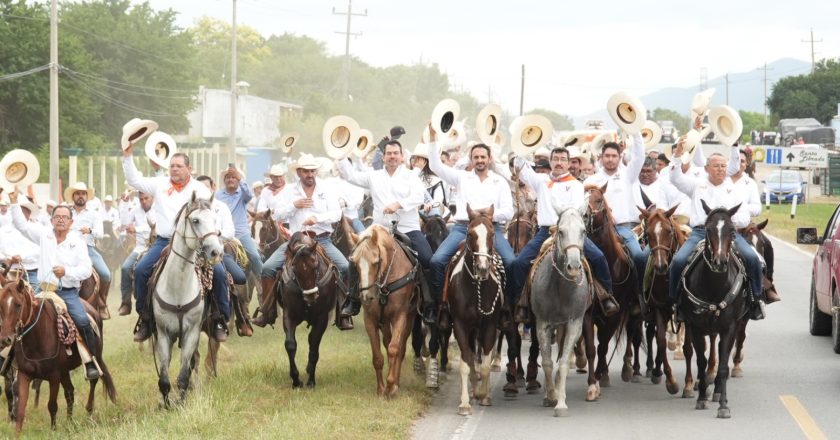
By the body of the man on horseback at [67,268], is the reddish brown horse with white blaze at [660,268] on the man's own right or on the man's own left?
on the man's own left

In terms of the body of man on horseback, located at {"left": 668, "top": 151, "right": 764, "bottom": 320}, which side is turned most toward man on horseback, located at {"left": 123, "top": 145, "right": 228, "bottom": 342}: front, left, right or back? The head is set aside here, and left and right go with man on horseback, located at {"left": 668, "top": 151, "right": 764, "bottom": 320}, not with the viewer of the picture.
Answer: right

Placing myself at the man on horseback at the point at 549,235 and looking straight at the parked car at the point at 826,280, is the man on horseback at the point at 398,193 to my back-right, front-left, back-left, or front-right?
back-left

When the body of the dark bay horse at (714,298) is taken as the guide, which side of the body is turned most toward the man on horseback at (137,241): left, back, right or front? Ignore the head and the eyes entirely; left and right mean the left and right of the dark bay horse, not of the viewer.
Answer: right

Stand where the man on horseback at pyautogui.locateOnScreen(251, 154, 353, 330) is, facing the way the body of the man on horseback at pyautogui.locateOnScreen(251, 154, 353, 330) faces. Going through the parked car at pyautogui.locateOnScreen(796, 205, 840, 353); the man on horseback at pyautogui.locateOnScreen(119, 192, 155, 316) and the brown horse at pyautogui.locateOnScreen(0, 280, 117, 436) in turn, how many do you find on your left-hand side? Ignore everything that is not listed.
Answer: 1
